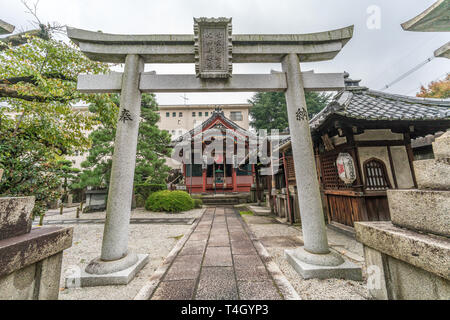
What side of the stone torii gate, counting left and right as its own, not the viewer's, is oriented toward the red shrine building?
back

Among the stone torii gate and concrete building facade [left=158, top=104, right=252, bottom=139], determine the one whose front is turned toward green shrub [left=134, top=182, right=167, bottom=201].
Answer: the concrete building facade

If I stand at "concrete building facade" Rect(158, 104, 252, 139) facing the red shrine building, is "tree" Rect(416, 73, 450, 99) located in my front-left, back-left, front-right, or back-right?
front-left

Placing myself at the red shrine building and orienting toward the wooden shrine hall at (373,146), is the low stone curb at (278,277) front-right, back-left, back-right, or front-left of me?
front-right

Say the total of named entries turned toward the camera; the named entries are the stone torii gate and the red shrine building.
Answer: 2

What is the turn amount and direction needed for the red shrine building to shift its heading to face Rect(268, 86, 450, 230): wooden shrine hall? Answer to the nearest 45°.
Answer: approximately 45° to its left

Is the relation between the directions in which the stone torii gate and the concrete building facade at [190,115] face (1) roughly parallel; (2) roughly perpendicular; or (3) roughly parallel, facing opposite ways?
roughly parallel

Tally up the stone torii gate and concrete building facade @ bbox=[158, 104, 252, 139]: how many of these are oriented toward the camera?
2

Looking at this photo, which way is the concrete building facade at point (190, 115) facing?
toward the camera

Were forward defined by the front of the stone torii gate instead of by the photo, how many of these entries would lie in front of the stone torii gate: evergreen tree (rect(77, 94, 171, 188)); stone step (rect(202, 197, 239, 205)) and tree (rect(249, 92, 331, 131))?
0

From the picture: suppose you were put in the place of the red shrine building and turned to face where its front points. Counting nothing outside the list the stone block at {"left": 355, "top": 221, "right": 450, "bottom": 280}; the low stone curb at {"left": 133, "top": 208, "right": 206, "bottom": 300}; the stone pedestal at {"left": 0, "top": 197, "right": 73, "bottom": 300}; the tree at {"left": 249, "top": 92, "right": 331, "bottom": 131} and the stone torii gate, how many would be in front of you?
4

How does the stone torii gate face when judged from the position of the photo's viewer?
facing the viewer

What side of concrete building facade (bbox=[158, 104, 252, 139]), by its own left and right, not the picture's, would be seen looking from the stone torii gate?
front

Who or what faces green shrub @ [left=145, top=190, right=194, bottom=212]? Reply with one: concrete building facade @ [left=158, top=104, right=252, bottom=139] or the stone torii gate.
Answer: the concrete building facade

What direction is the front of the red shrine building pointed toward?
toward the camera

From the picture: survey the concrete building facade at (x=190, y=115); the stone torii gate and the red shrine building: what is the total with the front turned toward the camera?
3

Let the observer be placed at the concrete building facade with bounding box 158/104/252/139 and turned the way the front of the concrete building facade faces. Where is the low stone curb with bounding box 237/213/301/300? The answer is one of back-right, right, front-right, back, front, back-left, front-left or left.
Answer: front

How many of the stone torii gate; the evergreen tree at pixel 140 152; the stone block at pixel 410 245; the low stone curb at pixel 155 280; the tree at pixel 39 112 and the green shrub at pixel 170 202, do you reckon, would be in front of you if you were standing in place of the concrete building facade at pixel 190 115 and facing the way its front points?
6

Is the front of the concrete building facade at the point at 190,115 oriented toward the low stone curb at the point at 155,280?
yes
